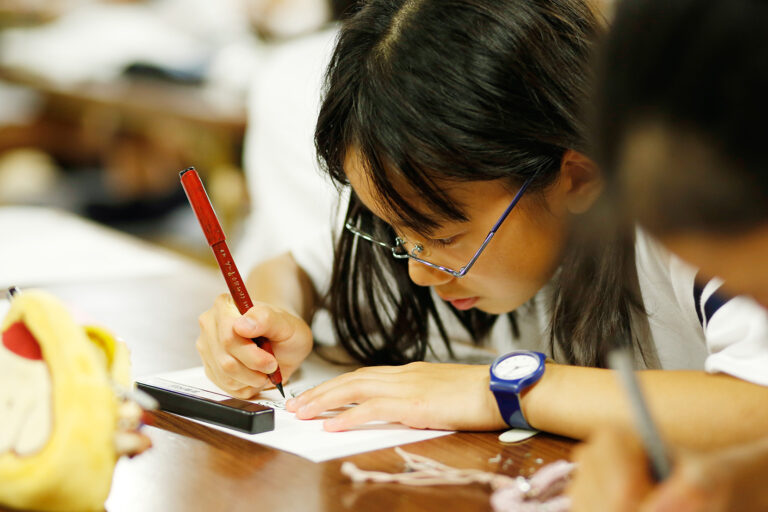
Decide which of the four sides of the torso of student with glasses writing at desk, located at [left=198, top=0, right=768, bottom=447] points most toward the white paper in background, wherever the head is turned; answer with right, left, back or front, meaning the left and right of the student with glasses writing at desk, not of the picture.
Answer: right

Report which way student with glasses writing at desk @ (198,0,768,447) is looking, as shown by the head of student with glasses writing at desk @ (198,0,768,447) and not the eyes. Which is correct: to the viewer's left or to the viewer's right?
to the viewer's left

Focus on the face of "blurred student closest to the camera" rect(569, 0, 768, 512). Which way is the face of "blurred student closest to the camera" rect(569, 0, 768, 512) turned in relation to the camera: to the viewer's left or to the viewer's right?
to the viewer's left
